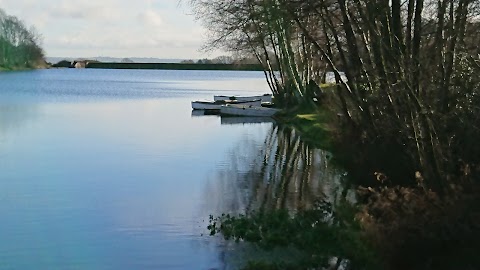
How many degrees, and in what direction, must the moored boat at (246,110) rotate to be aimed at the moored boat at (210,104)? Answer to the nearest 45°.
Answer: approximately 135° to its left

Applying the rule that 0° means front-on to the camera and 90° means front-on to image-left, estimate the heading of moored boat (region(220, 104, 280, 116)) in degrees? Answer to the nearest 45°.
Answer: approximately 270°

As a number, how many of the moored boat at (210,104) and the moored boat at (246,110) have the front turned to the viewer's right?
2

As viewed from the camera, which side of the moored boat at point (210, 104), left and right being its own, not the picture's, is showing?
right

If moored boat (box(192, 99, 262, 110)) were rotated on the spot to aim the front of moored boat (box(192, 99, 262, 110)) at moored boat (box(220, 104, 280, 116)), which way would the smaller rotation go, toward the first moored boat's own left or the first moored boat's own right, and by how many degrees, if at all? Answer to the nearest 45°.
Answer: approximately 45° to the first moored boat's own right
